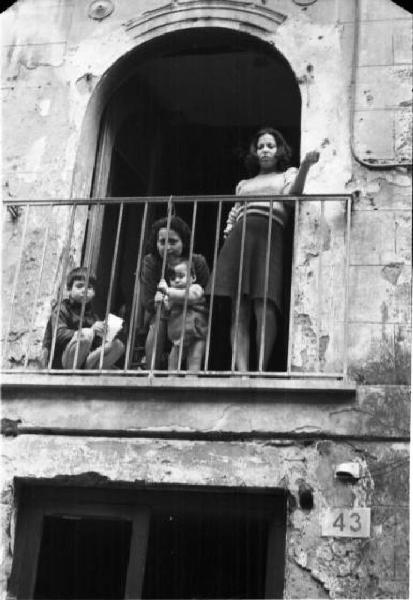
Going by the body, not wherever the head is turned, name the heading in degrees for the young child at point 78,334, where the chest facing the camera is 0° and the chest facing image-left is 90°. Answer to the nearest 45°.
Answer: approximately 315°

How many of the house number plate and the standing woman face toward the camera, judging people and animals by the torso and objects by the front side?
2

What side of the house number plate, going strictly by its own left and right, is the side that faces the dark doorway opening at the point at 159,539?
right

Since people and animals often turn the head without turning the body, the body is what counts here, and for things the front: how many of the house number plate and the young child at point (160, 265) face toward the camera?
2

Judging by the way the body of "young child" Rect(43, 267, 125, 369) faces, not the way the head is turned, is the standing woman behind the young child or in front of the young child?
in front
